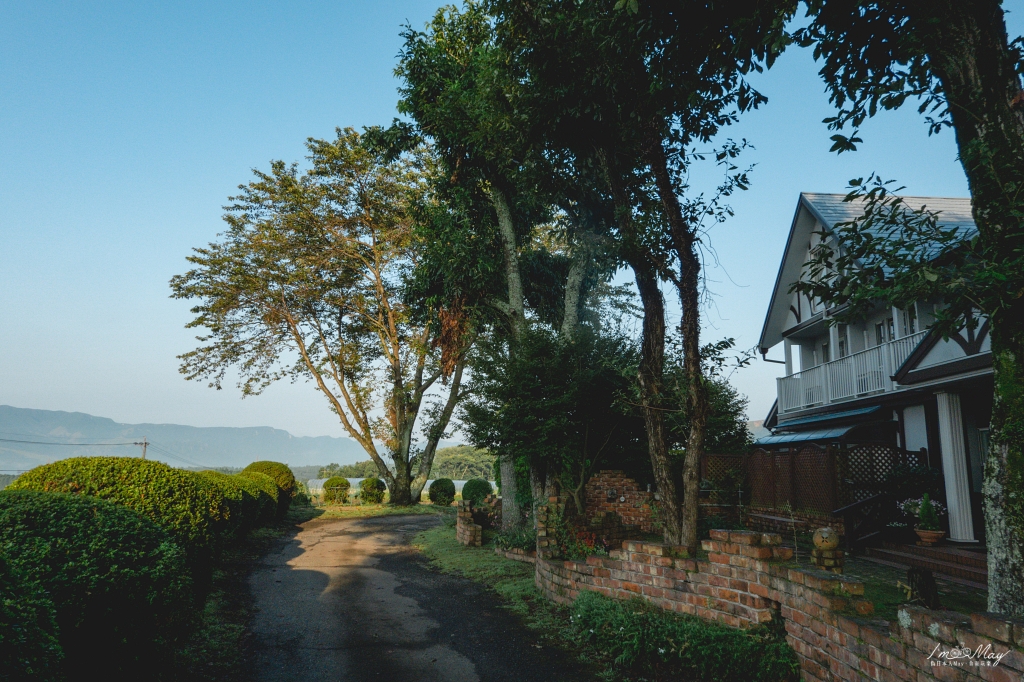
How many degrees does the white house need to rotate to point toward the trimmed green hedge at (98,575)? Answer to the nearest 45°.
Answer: approximately 45° to its left

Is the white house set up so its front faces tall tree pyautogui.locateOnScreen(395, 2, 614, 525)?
yes

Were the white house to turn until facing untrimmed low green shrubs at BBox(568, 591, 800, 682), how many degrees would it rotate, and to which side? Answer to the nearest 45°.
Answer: approximately 45° to its left

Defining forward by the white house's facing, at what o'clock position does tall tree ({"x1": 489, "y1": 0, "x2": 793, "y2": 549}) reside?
The tall tree is roughly at 11 o'clock from the white house.

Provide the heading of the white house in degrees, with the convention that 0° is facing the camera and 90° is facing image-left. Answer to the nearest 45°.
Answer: approximately 45°

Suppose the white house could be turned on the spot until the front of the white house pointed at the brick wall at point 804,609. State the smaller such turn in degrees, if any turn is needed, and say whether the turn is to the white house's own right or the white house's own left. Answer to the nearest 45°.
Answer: approximately 45° to the white house's own left

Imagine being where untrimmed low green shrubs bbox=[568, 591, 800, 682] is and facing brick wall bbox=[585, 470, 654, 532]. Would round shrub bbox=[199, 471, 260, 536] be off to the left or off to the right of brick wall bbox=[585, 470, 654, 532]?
left

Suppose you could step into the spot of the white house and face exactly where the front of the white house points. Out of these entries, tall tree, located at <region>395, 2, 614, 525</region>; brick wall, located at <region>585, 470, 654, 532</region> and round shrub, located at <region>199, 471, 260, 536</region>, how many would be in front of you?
3
